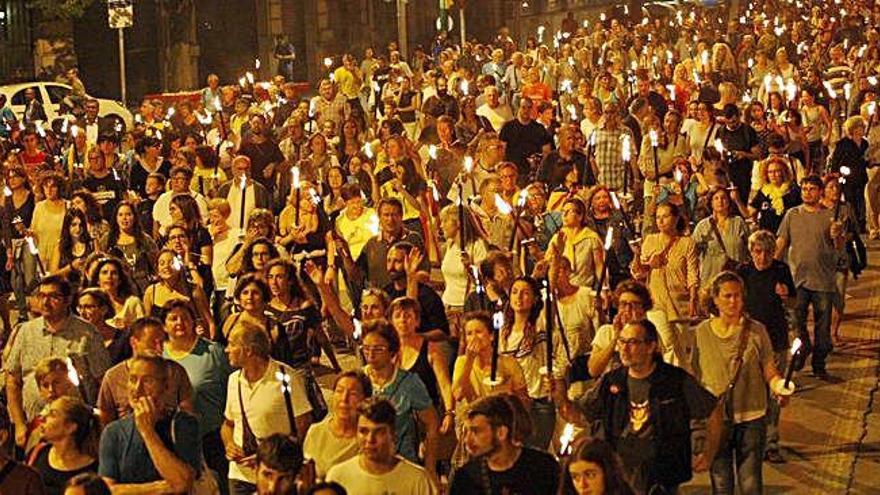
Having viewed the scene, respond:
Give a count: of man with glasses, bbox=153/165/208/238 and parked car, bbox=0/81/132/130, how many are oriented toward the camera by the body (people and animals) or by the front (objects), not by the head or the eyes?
1

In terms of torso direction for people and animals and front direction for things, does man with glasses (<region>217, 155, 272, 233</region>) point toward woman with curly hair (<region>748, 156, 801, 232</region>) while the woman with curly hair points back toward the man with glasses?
no

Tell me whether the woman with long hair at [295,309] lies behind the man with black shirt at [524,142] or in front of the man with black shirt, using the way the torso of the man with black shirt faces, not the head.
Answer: in front

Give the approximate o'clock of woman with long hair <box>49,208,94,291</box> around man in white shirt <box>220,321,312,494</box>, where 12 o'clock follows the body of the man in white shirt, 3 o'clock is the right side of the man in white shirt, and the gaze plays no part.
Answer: The woman with long hair is roughly at 4 o'clock from the man in white shirt.

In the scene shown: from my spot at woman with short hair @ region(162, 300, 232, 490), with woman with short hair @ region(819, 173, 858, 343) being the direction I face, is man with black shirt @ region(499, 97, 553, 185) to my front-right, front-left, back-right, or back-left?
front-left

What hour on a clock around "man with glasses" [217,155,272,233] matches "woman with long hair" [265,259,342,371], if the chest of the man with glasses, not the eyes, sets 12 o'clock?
The woman with long hair is roughly at 12 o'clock from the man with glasses.

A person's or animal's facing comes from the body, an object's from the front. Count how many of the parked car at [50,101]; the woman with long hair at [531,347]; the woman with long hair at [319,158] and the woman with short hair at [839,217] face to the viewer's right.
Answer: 1

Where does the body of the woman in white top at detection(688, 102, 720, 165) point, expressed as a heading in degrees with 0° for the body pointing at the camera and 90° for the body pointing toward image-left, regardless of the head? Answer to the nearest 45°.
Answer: approximately 45°

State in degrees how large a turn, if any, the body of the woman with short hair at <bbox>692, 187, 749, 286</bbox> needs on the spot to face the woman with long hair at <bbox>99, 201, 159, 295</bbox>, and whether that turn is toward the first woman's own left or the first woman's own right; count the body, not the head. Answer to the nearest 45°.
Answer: approximately 90° to the first woman's own right

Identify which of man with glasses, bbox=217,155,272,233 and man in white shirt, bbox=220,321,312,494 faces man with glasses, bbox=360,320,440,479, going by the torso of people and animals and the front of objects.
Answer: man with glasses, bbox=217,155,272,233

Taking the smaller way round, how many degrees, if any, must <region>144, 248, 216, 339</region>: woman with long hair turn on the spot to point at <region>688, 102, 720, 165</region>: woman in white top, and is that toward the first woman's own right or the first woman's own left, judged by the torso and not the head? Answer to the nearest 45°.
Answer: approximately 135° to the first woman's own left

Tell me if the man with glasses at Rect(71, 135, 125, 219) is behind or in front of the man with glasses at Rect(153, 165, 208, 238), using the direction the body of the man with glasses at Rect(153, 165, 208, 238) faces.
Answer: behind

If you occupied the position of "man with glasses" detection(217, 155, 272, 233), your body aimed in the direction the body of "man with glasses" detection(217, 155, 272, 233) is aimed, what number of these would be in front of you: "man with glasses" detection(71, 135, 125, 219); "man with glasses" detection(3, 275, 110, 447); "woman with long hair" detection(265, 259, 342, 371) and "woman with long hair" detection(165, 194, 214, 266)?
3

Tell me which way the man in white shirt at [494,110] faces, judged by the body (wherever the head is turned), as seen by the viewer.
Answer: toward the camera

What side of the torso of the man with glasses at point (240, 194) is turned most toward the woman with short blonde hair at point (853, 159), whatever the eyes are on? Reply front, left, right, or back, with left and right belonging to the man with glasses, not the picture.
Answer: left

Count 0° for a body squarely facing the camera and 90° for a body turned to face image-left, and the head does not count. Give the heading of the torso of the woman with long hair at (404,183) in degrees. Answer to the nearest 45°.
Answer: approximately 45°

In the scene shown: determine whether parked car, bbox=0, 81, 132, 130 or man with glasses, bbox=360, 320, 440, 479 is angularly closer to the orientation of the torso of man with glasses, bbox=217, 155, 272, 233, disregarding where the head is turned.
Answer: the man with glasses

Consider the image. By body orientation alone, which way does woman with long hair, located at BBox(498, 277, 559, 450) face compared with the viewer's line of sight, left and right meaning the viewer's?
facing the viewer and to the left of the viewer

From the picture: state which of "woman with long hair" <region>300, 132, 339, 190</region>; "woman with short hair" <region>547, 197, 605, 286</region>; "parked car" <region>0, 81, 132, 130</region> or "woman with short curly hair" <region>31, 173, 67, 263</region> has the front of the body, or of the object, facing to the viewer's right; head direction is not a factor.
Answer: the parked car

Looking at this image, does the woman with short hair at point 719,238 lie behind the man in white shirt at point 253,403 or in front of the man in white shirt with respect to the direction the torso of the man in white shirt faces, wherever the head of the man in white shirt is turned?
behind

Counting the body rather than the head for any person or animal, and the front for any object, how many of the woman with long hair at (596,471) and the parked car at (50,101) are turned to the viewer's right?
1
